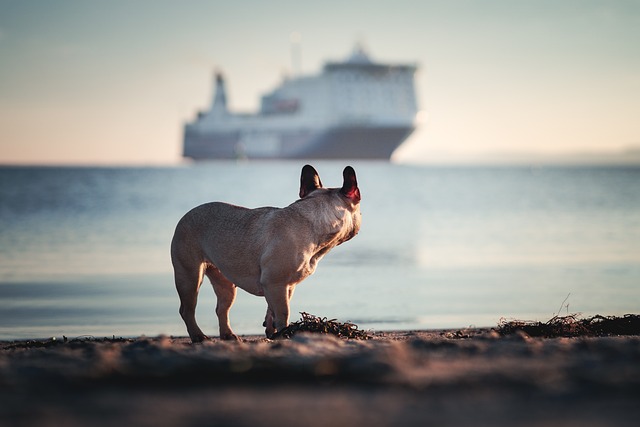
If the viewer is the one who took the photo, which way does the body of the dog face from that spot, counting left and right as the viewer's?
facing to the right of the viewer

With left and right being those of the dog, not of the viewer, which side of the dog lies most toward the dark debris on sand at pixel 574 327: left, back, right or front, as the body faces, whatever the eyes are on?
front
